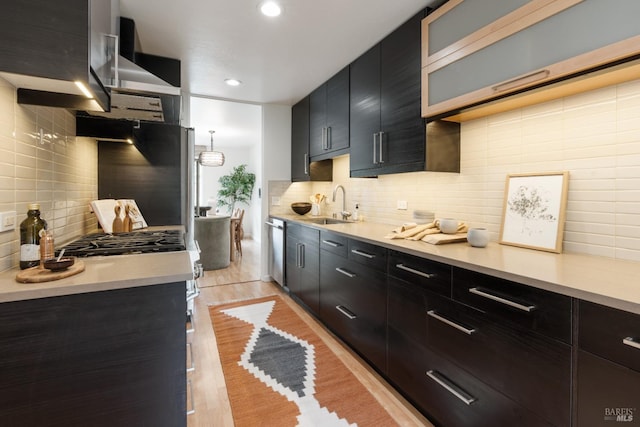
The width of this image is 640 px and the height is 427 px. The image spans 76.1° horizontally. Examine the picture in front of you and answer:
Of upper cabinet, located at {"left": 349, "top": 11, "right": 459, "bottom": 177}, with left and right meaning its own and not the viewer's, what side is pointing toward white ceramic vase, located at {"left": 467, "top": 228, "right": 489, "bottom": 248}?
left

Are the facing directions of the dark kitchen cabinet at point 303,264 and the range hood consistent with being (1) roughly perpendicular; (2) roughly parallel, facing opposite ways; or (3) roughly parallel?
roughly parallel, facing opposite ways

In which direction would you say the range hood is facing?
to the viewer's right

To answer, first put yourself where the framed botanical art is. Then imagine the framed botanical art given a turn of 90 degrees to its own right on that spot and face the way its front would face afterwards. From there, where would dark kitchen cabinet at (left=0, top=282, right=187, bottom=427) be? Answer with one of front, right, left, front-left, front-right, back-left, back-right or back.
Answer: left

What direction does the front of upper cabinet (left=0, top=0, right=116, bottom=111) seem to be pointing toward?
to the viewer's right

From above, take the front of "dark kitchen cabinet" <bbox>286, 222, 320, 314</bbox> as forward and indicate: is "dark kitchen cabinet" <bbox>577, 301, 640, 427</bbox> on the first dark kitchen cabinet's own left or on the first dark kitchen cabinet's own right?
on the first dark kitchen cabinet's own left

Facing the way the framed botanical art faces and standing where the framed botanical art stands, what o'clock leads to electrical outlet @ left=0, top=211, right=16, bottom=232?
The electrical outlet is roughly at 12 o'clock from the framed botanical art.

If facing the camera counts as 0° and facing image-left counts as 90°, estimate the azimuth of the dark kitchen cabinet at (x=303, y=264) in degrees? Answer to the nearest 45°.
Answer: approximately 45°

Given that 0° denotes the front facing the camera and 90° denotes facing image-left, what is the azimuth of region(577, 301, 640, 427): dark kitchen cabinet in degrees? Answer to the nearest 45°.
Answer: approximately 45°

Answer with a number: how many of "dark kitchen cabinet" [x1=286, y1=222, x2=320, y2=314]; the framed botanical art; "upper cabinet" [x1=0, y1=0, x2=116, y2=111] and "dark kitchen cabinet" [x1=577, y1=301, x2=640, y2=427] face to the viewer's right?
1

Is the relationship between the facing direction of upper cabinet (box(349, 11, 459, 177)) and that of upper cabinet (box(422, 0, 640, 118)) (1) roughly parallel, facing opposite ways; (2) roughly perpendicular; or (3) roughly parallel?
roughly parallel

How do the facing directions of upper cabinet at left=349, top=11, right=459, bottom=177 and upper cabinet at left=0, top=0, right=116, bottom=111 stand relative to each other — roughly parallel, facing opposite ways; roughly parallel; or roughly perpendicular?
roughly parallel, facing opposite ways
